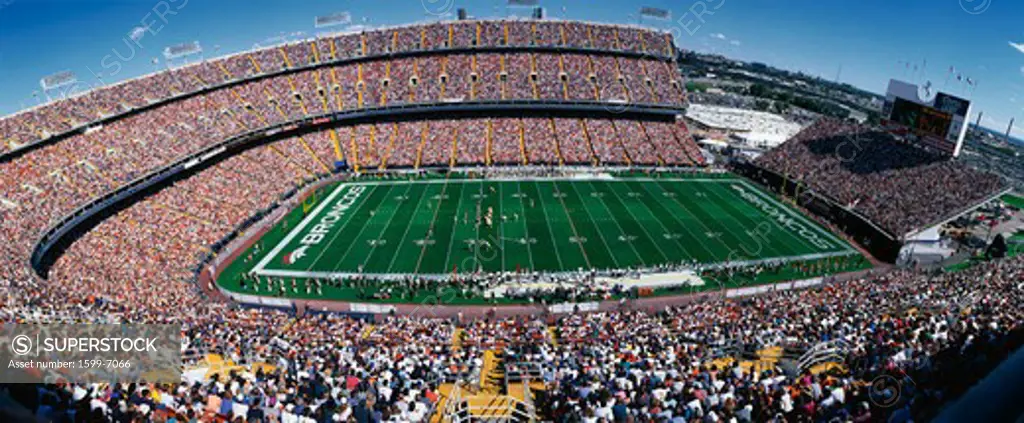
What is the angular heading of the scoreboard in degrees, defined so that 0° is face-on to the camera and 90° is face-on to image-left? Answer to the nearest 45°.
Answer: approximately 45°
